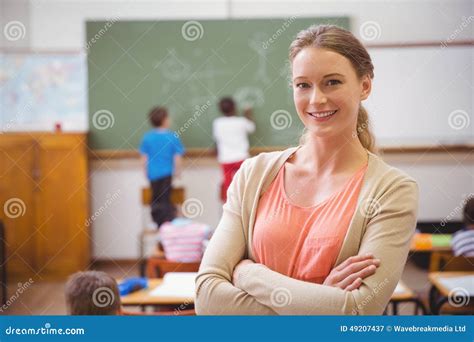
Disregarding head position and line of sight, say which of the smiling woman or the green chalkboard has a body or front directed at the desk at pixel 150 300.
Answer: the green chalkboard

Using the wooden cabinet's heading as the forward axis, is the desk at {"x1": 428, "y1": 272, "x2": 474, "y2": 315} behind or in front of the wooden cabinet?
in front

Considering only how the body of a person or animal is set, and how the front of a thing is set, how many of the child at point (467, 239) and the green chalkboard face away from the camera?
1

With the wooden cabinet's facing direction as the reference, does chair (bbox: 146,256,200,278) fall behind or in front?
in front

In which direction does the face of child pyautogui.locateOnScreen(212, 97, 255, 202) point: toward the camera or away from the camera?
away from the camera

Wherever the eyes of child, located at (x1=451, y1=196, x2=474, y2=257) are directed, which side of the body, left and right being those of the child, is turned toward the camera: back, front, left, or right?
back

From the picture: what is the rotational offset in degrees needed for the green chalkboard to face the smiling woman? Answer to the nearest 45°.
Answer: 0° — it already faces them

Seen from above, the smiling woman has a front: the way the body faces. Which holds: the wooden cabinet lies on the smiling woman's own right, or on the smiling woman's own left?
on the smiling woman's own right

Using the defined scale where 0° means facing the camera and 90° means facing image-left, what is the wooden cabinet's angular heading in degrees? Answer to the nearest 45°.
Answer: approximately 0°
